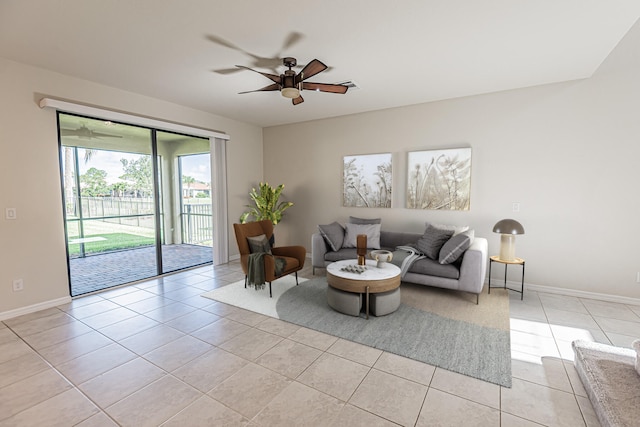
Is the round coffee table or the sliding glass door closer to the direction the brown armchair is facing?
the round coffee table

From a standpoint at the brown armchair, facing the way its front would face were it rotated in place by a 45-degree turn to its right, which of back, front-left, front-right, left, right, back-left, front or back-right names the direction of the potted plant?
back

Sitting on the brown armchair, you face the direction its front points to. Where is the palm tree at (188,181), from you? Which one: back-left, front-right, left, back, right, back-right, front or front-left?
back

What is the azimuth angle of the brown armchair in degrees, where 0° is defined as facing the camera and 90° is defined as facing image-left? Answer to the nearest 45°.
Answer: approximately 315°

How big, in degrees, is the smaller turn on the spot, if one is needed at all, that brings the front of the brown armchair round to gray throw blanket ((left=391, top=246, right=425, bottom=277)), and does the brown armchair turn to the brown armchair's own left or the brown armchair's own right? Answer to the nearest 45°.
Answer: approximately 45° to the brown armchair's own left

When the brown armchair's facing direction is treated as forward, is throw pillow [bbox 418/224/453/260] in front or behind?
in front

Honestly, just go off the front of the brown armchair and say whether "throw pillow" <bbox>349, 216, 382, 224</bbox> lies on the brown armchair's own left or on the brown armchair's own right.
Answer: on the brown armchair's own left

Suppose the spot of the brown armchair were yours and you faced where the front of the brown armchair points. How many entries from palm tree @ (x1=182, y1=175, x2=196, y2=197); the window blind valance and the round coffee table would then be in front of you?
1

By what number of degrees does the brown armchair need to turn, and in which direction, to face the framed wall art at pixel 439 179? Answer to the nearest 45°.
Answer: approximately 45° to its left

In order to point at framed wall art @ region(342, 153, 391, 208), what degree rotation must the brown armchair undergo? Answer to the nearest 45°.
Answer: approximately 90° to its left

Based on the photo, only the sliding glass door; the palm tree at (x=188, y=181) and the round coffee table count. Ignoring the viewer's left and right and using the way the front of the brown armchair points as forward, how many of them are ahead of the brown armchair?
1

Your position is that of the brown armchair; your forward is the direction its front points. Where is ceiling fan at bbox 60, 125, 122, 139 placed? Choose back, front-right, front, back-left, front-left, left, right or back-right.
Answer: back-right

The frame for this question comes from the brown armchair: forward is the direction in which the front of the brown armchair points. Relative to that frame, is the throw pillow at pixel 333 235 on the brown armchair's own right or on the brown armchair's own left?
on the brown armchair's own left

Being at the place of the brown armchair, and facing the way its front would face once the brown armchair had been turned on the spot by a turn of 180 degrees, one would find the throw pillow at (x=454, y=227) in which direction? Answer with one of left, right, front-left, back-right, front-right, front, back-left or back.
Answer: back-right
